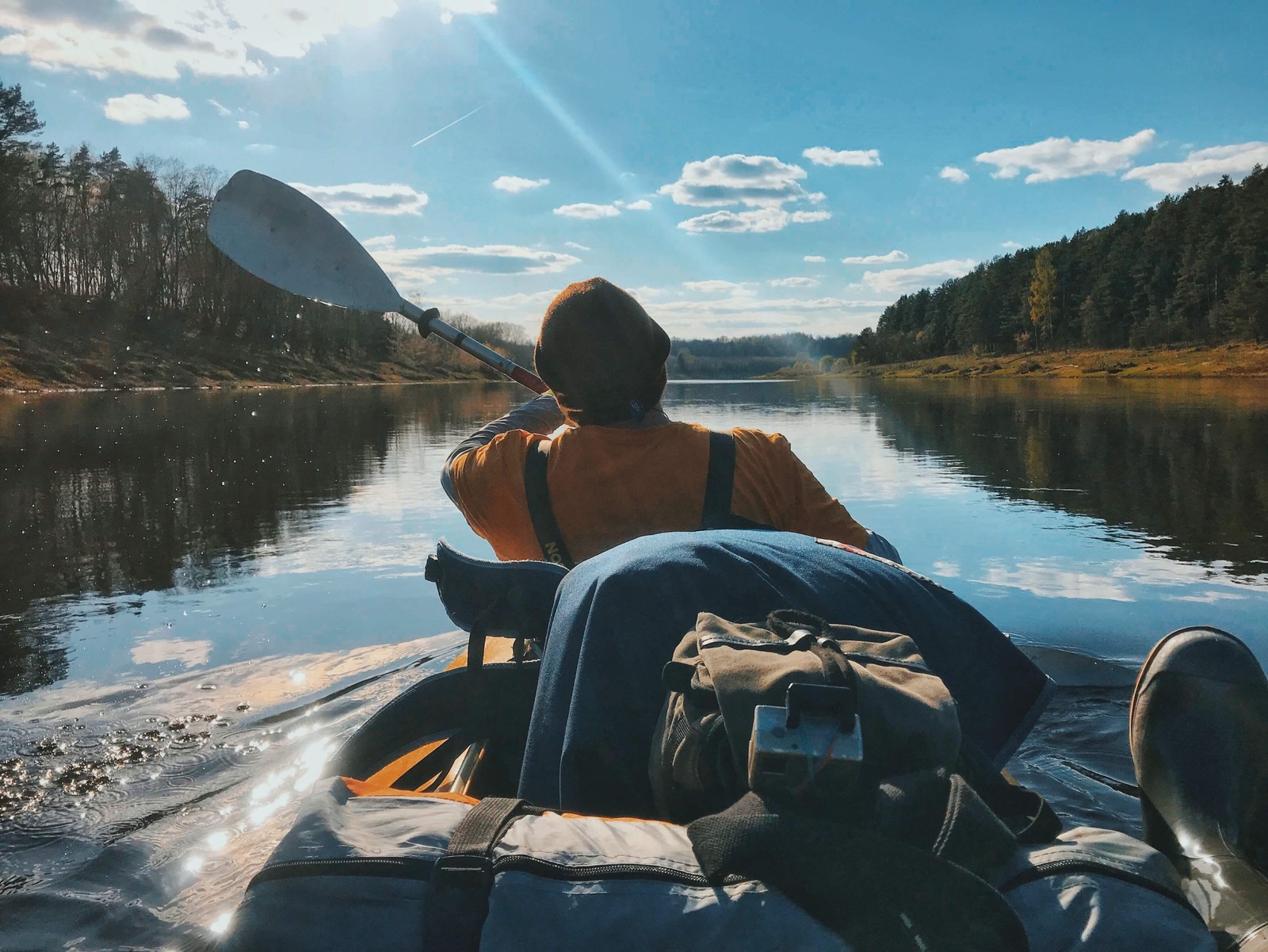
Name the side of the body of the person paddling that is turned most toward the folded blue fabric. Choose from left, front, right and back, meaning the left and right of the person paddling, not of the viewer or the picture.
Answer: back

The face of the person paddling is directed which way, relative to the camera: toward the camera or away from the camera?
away from the camera

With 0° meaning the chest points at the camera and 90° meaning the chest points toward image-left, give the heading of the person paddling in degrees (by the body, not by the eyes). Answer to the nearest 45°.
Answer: approximately 180°

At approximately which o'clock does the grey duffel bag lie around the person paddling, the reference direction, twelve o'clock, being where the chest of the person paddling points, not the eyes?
The grey duffel bag is roughly at 6 o'clock from the person paddling.
